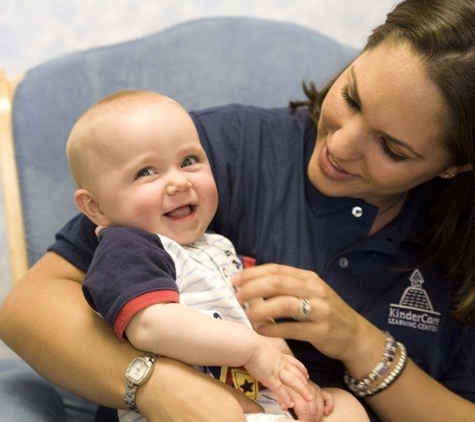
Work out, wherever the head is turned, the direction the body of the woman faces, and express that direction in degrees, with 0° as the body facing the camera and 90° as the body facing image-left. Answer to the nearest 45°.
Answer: approximately 0°
